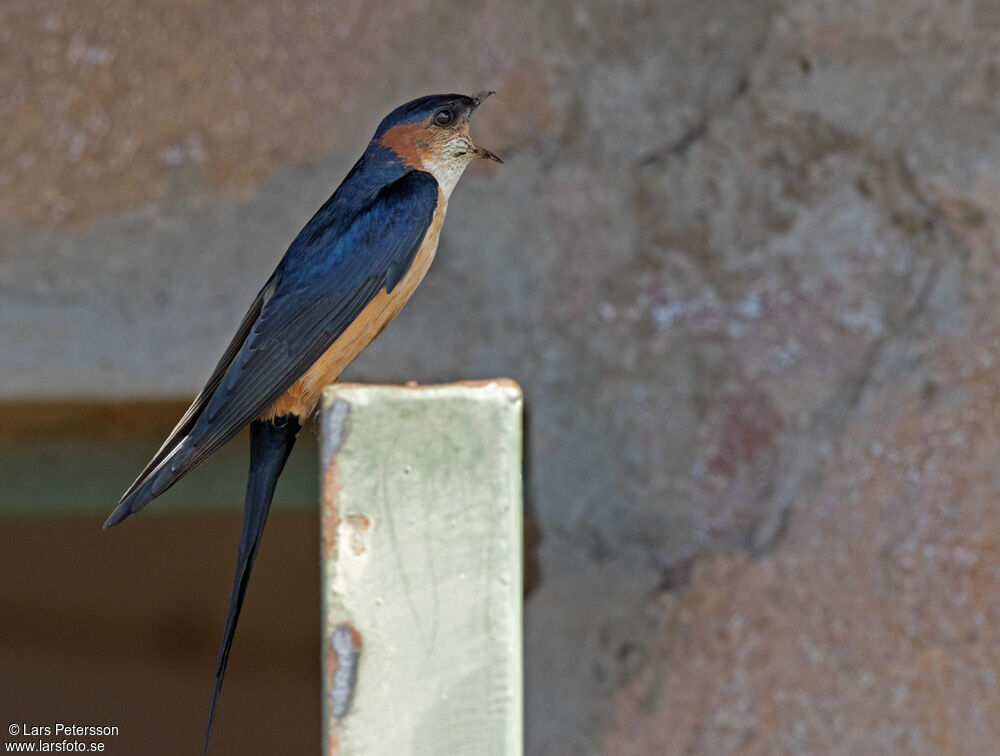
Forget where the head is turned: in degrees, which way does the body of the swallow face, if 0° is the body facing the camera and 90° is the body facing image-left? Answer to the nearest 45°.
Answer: approximately 270°
